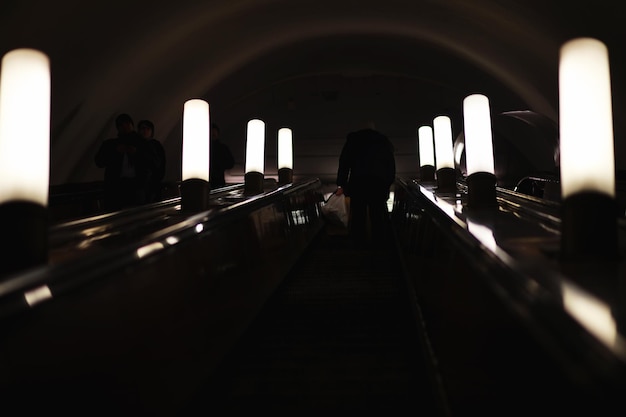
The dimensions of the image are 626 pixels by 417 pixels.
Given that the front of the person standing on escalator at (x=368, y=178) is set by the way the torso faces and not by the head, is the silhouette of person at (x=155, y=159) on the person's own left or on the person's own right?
on the person's own left

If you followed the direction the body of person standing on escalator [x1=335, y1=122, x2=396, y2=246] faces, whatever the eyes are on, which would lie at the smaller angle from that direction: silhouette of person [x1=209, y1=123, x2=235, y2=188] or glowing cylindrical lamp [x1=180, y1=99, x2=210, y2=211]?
the silhouette of person

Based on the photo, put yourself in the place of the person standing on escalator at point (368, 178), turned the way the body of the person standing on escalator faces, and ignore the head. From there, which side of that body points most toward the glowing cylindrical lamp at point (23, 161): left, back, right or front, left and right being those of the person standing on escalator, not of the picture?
back

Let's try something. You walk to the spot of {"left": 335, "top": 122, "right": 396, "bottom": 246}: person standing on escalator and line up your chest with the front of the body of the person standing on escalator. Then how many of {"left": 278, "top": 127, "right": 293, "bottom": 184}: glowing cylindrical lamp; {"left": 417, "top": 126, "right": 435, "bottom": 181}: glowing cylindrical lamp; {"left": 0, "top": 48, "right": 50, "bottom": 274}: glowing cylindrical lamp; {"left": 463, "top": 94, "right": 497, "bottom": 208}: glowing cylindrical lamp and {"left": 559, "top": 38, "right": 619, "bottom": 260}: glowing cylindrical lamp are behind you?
3

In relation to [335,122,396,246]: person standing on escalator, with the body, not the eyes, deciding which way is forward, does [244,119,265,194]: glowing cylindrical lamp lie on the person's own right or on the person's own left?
on the person's own left

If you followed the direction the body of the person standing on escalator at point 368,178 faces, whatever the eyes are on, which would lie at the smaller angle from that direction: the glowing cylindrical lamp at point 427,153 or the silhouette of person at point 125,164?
the glowing cylindrical lamp

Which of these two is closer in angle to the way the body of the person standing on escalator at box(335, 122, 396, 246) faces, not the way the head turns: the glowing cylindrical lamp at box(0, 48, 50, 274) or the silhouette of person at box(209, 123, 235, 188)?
the silhouette of person

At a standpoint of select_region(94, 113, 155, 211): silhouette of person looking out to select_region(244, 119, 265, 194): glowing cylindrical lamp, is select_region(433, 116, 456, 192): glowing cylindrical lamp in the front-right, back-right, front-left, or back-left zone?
front-right

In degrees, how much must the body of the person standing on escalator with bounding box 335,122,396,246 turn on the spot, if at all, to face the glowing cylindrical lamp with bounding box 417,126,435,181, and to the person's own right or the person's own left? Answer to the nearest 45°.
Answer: approximately 45° to the person's own right

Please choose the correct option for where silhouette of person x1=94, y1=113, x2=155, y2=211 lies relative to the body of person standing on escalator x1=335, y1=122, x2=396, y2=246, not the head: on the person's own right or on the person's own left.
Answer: on the person's own left

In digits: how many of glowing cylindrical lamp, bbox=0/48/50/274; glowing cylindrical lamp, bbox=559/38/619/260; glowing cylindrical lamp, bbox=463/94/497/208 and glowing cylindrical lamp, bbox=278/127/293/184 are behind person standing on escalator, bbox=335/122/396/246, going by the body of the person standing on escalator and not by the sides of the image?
3

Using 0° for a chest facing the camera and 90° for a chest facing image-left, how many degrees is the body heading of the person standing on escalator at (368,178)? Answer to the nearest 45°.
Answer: approximately 180°
